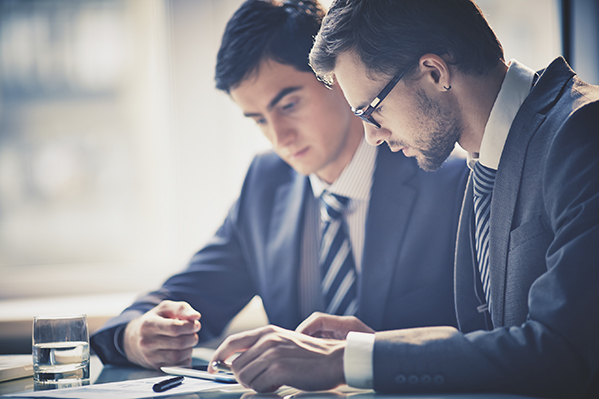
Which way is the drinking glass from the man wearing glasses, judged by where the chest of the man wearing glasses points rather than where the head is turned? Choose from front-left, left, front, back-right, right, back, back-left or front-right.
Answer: front

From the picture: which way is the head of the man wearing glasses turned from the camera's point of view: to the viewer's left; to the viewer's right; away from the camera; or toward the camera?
to the viewer's left

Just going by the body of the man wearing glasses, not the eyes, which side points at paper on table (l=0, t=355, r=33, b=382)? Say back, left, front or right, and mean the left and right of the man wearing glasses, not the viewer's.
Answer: front

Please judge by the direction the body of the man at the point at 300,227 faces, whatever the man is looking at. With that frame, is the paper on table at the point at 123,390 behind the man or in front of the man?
in front

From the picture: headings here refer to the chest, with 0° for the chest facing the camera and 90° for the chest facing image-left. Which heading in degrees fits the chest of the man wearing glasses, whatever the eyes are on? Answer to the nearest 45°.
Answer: approximately 90°

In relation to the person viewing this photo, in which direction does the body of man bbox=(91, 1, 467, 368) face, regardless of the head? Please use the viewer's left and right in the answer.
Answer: facing the viewer and to the left of the viewer

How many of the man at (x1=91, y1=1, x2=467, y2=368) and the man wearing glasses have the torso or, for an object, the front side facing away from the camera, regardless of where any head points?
0
